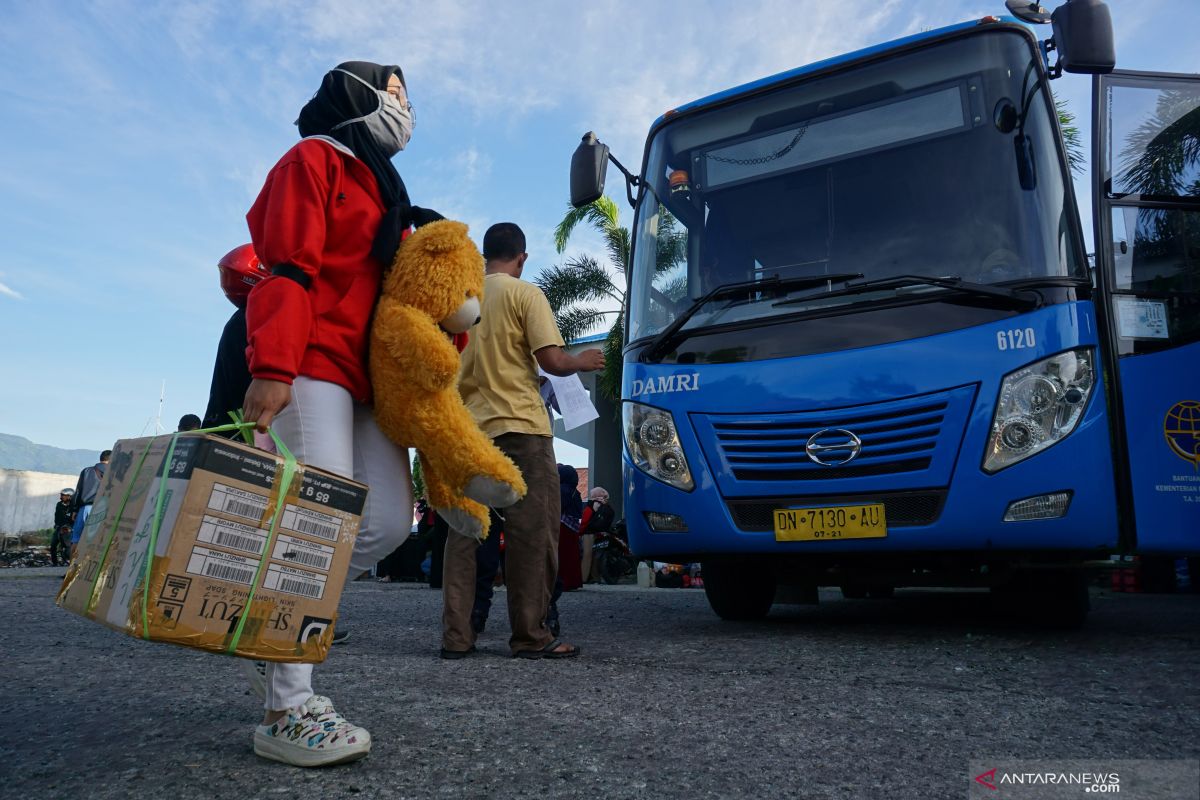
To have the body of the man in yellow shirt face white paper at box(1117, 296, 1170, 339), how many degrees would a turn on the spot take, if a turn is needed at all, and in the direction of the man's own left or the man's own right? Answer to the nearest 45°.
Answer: approximately 45° to the man's own right

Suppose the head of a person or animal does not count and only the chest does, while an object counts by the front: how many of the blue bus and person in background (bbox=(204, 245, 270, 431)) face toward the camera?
1

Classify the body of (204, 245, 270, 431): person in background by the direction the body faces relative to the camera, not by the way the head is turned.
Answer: to the viewer's right

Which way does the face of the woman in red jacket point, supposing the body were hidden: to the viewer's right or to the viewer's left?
to the viewer's right

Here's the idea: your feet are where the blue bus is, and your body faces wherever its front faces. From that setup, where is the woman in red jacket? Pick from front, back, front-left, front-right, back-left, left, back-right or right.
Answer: front-right

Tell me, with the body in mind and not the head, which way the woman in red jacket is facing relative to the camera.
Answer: to the viewer's right

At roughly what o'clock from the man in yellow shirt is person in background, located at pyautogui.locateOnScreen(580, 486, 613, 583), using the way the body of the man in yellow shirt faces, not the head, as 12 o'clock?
The person in background is roughly at 11 o'clock from the man in yellow shirt.

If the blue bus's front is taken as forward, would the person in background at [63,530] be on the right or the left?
on its right

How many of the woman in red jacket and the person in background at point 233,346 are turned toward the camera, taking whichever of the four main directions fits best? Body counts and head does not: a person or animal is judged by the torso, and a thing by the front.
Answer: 0

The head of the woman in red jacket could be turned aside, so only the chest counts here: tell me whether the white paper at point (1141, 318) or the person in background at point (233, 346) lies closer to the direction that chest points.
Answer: the white paper

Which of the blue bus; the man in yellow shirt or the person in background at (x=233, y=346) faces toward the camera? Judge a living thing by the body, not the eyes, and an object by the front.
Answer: the blue bus

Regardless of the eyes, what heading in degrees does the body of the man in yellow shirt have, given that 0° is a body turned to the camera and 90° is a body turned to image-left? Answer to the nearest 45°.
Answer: approximately 225°

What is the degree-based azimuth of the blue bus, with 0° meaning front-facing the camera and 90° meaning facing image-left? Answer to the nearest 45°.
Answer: approximately 0°

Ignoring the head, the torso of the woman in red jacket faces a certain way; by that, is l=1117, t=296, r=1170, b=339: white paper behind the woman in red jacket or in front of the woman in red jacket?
in front

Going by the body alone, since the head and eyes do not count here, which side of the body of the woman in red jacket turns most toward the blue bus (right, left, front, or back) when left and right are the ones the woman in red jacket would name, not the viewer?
front

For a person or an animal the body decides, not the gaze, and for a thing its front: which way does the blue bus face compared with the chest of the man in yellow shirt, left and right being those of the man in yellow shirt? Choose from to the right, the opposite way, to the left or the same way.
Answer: the opposite way
